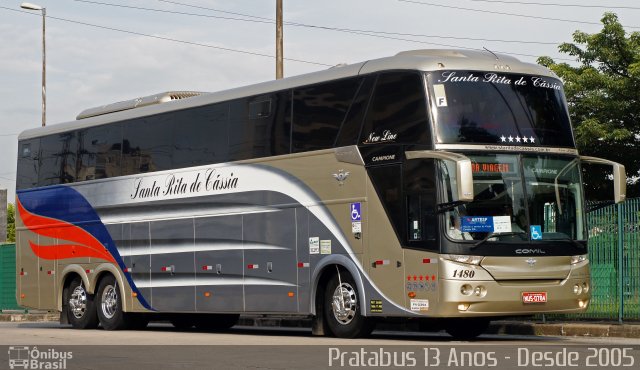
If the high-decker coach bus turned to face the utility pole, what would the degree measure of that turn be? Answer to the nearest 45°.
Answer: approximately 135° to its left

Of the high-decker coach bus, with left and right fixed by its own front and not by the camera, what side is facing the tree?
left

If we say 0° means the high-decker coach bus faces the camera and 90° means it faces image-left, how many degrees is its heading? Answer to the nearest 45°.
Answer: approximately 315°
